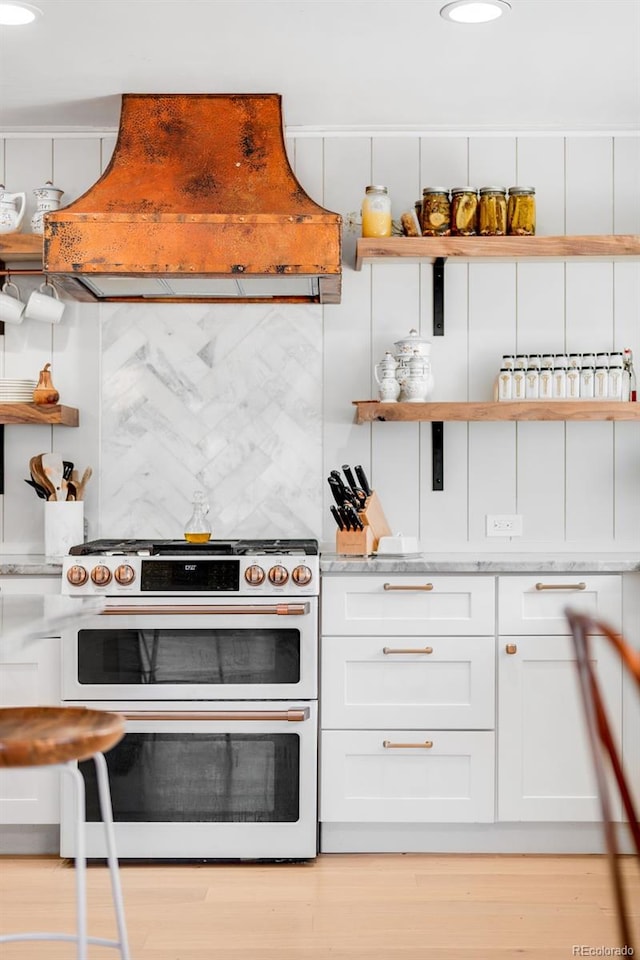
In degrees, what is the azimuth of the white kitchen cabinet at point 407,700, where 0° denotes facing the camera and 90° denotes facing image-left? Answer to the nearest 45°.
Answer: approximately 0°

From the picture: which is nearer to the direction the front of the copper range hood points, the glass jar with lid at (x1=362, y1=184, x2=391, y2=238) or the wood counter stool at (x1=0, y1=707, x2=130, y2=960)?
the wood counter stool

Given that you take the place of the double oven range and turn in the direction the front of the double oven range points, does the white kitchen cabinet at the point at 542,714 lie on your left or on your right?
on your left

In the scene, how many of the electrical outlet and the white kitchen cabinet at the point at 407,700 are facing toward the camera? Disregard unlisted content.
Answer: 2
